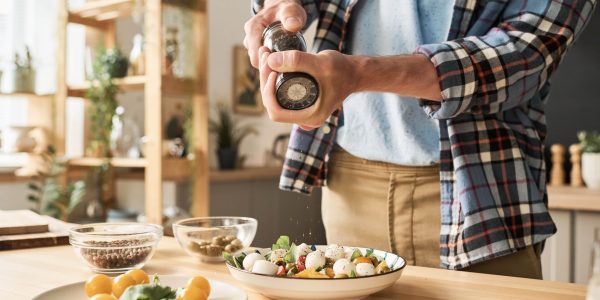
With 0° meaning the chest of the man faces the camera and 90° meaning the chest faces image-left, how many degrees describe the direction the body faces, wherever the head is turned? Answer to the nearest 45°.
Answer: approximately 45°

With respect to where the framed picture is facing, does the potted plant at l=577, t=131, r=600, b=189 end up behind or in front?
in front

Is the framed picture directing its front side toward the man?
yes

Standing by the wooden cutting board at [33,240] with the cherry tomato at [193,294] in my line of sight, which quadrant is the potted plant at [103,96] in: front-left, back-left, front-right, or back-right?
back-left

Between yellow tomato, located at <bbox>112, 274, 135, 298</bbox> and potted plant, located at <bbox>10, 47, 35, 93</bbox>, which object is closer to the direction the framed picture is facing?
the yellow tomato

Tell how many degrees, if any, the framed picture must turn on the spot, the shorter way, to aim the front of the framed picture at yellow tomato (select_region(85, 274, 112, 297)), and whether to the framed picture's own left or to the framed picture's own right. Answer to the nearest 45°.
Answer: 0° — it already faces it

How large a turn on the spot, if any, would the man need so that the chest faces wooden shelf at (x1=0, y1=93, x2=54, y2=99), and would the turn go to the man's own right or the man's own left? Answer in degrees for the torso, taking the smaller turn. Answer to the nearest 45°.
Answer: approximately 90° to the man's own right

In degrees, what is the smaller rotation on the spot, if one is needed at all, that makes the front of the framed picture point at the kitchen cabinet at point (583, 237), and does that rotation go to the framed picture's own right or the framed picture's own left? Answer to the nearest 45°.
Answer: approximately 45° to the framed picture's own left

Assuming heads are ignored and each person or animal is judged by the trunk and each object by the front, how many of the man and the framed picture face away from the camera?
0

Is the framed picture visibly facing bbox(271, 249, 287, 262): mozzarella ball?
yes

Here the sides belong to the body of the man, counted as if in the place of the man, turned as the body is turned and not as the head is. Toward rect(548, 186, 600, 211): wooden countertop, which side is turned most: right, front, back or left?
back

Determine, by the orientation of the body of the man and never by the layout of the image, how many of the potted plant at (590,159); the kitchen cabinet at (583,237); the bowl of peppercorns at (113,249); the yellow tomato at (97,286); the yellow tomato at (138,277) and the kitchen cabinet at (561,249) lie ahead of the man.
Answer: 3

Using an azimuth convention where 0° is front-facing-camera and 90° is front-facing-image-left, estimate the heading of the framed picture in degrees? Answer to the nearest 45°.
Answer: approximately 0°

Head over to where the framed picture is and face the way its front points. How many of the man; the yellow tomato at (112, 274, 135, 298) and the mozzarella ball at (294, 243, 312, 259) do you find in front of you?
3
